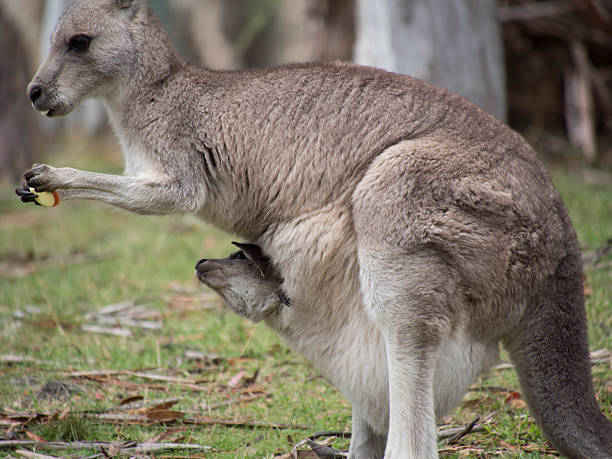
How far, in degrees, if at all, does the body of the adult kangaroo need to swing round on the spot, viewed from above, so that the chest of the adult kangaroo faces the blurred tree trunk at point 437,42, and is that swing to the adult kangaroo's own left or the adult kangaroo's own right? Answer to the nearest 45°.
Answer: approximately 90° to the adult kangaroo's own right

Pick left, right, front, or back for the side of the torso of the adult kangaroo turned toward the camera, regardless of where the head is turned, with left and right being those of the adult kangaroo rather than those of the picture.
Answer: left

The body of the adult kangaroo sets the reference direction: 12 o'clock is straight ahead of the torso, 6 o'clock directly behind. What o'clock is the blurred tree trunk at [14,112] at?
The blurred tree trunk is roughly at 2 o'clock from the adult kangaroo.

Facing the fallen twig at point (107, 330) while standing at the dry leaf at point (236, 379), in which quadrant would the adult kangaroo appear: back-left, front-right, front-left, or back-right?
back-left

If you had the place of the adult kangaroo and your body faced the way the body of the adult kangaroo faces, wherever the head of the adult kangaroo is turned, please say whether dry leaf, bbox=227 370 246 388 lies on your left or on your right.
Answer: on your right

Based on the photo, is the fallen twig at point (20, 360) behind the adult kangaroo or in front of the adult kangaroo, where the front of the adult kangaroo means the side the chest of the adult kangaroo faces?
in front

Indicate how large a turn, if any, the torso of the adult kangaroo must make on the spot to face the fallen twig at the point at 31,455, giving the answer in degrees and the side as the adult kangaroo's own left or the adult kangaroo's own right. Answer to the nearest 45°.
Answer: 0° — it already faces it
